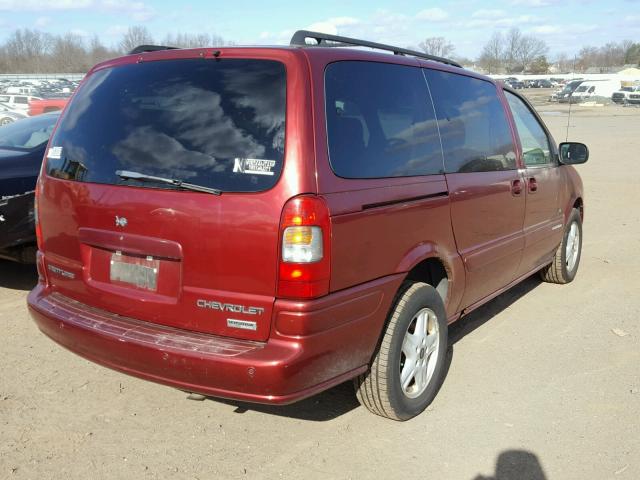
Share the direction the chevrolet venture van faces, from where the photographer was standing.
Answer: facing away from the viewer and to the right of the viewer

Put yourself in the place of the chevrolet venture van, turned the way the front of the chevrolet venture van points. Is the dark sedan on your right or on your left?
on your left
